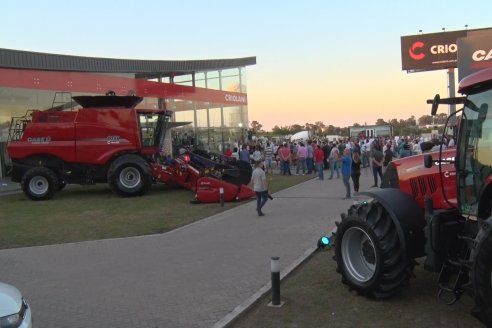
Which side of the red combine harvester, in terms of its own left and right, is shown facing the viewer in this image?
right

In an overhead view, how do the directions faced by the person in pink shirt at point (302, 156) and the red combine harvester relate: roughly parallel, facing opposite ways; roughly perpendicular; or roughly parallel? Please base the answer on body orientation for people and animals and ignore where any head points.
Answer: roughly perpendicular

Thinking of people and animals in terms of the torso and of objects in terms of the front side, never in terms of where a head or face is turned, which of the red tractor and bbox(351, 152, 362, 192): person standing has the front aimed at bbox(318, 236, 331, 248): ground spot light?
the red tractor

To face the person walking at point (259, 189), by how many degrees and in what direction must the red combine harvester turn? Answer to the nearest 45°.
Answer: approximately 45° to its right

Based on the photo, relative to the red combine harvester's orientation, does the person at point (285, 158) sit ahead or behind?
ahead

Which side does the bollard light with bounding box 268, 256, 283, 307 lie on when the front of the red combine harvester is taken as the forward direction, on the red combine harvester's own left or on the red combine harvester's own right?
on the red combine harvester's own right

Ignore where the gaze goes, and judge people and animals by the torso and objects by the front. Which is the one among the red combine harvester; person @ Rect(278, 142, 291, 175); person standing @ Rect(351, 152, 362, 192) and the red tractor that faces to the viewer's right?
the red combine harvester
